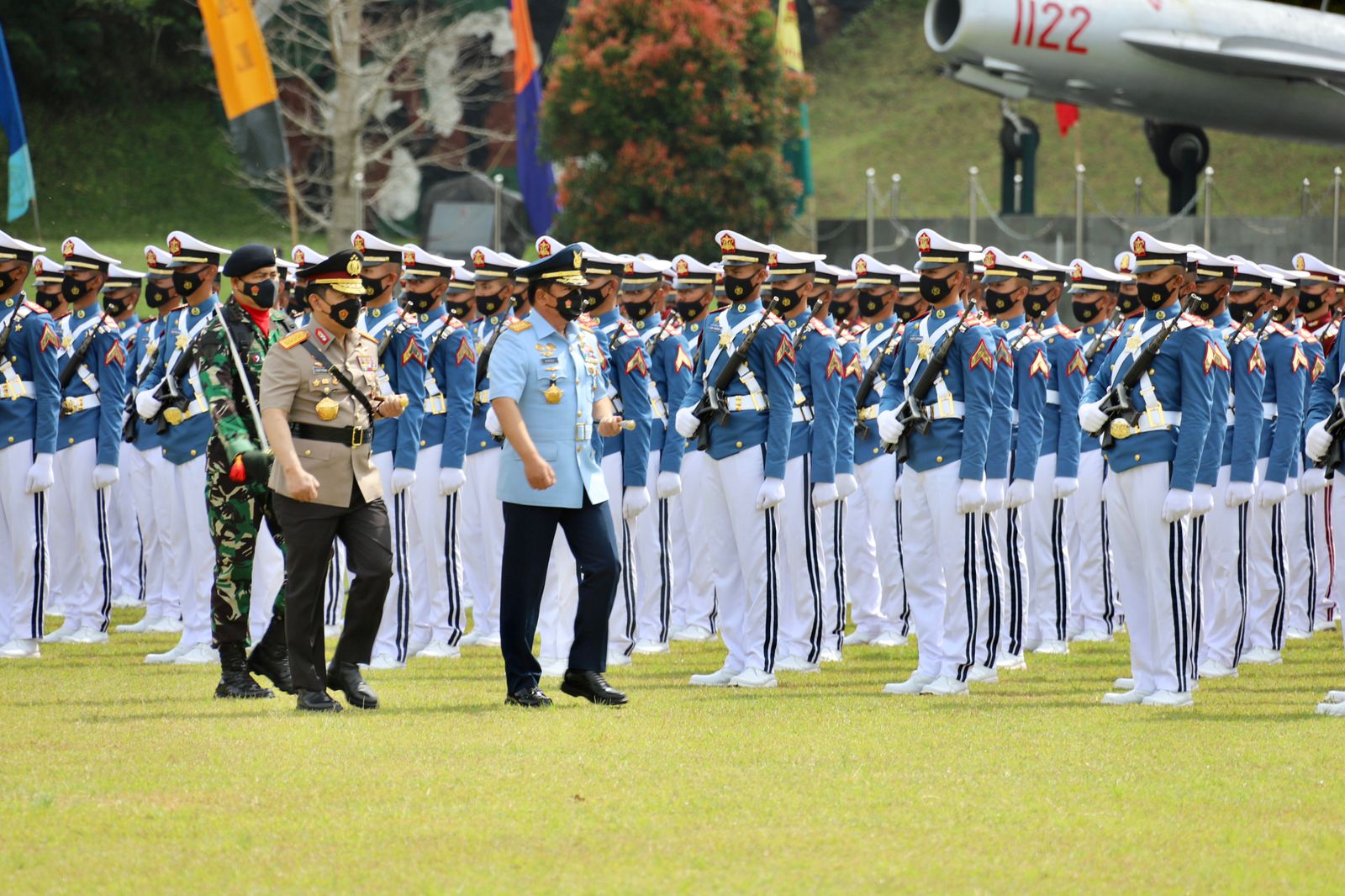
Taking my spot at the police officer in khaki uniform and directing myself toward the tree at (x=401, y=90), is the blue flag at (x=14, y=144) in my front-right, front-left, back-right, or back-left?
front-left

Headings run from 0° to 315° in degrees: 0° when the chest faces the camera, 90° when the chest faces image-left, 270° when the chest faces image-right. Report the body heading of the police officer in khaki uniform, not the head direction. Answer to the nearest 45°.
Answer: approximately 315°

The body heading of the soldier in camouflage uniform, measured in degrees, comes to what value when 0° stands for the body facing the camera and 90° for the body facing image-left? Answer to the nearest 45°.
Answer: approximately 315°

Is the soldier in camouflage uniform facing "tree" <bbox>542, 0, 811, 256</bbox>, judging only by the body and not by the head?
no

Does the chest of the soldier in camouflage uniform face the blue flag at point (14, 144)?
no

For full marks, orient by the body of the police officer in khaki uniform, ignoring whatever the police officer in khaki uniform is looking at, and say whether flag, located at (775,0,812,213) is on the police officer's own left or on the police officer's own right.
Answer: on the police officer's own left

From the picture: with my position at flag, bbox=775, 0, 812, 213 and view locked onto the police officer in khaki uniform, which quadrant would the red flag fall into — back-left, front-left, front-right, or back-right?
back-left

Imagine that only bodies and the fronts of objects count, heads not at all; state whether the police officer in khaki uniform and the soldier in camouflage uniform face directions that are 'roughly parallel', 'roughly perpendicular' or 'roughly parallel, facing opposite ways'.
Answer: roughly parallel

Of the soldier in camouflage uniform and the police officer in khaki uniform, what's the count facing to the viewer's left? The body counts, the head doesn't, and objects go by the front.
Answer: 0

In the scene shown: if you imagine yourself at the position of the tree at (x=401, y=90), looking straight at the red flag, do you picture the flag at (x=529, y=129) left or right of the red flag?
right

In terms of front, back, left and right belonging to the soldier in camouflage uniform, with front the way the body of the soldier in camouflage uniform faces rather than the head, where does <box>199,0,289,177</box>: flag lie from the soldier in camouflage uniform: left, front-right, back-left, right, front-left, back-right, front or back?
back-left

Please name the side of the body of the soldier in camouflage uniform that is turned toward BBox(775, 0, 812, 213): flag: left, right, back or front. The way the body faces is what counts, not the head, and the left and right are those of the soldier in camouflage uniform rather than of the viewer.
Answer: left

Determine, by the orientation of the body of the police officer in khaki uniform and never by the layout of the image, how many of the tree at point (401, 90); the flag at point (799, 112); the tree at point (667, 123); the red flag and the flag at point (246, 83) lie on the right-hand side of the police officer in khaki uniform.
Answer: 0

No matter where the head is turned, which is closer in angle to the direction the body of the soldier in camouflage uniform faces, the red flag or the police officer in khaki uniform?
the police officer in khaki uniform

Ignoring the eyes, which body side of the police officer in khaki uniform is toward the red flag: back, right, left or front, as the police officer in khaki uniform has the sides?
left

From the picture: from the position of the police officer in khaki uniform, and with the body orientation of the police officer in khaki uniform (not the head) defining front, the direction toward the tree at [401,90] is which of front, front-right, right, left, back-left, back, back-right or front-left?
back-left

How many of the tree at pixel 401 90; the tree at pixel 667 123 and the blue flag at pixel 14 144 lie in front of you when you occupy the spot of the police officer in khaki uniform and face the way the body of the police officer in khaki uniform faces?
0
